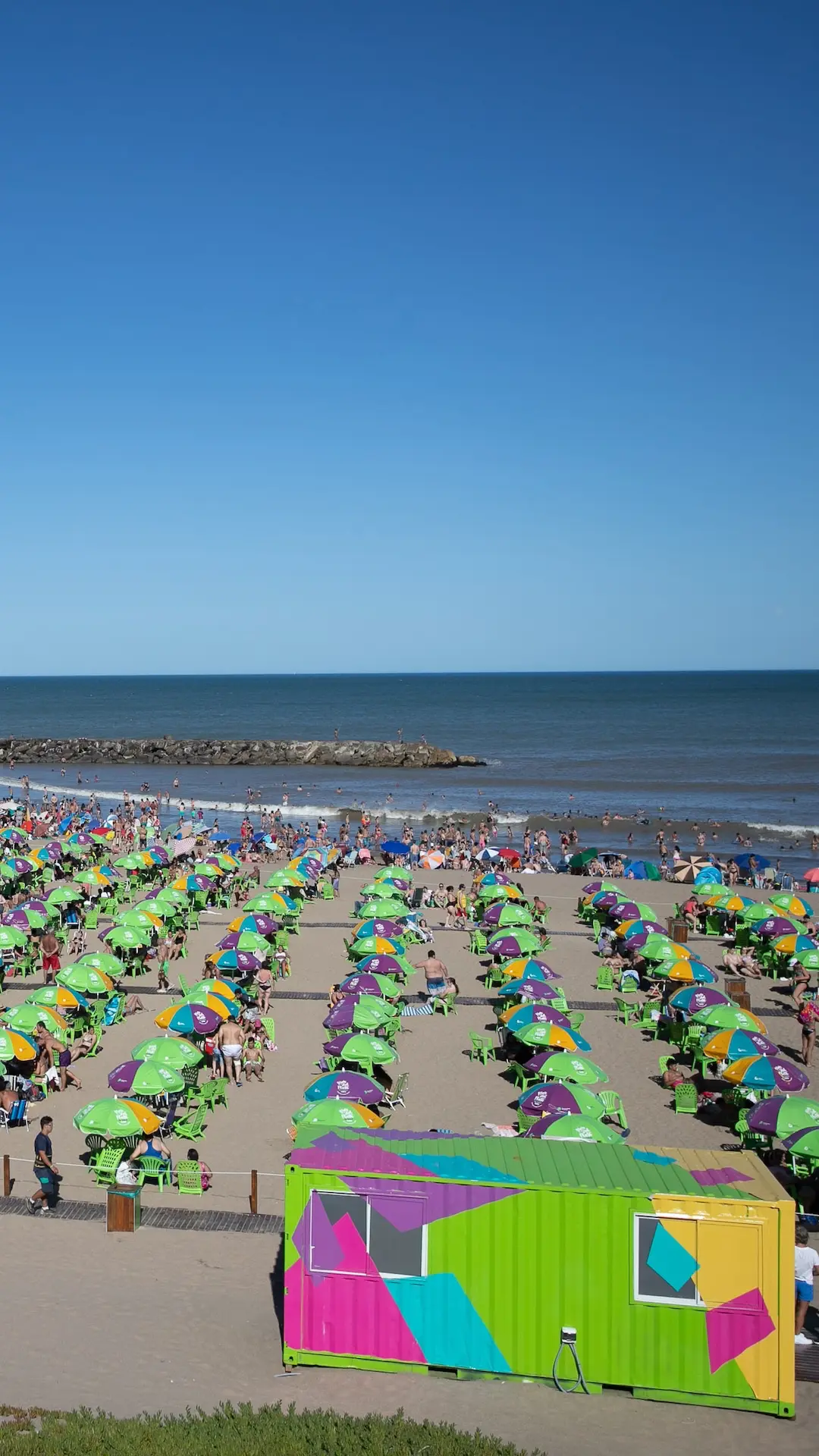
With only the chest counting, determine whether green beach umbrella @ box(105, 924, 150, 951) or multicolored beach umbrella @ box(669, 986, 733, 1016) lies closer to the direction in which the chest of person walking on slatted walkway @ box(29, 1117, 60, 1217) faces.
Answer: the multicolored beach umbrella

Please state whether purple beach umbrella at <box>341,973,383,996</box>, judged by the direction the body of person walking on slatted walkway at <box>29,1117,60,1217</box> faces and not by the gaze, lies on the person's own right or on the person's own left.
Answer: on the person's own left

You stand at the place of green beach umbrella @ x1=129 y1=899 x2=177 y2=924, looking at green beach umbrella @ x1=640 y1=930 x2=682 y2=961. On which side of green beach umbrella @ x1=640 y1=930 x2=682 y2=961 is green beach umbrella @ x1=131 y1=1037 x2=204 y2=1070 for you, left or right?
right
